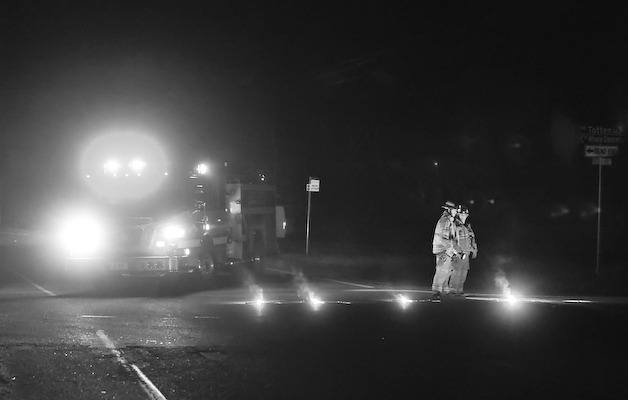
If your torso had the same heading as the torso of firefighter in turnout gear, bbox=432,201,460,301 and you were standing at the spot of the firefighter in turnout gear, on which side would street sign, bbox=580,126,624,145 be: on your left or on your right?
on your left
